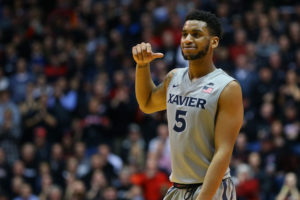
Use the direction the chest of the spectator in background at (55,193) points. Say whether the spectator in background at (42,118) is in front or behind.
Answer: behind

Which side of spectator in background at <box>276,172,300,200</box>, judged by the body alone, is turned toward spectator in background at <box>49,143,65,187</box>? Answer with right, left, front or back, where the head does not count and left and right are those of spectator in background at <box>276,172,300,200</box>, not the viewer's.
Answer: right

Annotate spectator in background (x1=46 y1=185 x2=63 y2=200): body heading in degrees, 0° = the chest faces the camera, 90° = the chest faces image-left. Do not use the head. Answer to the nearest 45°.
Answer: approximately 0°

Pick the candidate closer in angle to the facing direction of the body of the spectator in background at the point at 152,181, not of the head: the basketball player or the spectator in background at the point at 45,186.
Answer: the basketball player

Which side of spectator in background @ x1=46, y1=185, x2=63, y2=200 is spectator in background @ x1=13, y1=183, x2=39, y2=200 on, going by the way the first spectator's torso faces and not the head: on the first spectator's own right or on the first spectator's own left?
on the first spectator's own right

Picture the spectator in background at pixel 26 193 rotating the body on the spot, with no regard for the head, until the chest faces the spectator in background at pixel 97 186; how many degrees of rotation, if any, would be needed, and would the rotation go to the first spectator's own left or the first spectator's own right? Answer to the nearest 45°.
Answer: approximately 45° to the first spectator's own left

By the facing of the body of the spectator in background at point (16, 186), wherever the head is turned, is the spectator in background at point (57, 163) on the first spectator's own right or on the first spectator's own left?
on the first spectator's own left
